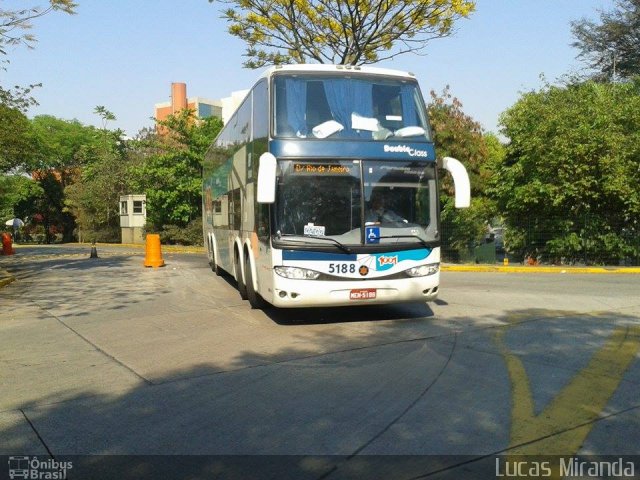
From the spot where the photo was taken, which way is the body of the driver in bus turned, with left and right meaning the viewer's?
facing the viewer

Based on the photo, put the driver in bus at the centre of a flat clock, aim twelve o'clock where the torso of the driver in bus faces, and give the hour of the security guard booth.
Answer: The security guard booth is roughly at 5 o'clock from the driver in bus.

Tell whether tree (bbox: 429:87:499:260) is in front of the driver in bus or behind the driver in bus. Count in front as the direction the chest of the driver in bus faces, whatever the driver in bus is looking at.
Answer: behind

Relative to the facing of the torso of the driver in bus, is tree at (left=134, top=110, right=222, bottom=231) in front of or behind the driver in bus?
behind

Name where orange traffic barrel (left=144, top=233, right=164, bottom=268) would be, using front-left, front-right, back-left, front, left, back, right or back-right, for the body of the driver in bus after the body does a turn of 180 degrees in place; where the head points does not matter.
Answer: front-left

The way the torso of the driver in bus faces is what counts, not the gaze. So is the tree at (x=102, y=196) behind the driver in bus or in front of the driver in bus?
behind

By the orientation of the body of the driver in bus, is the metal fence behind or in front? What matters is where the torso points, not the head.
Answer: behind

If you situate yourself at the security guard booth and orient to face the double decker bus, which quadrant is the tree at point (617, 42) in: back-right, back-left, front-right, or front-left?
front-left

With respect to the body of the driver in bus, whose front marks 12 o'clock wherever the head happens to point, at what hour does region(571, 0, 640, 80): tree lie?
The tree is roughly at 7 o'clock from the driver in bus.
